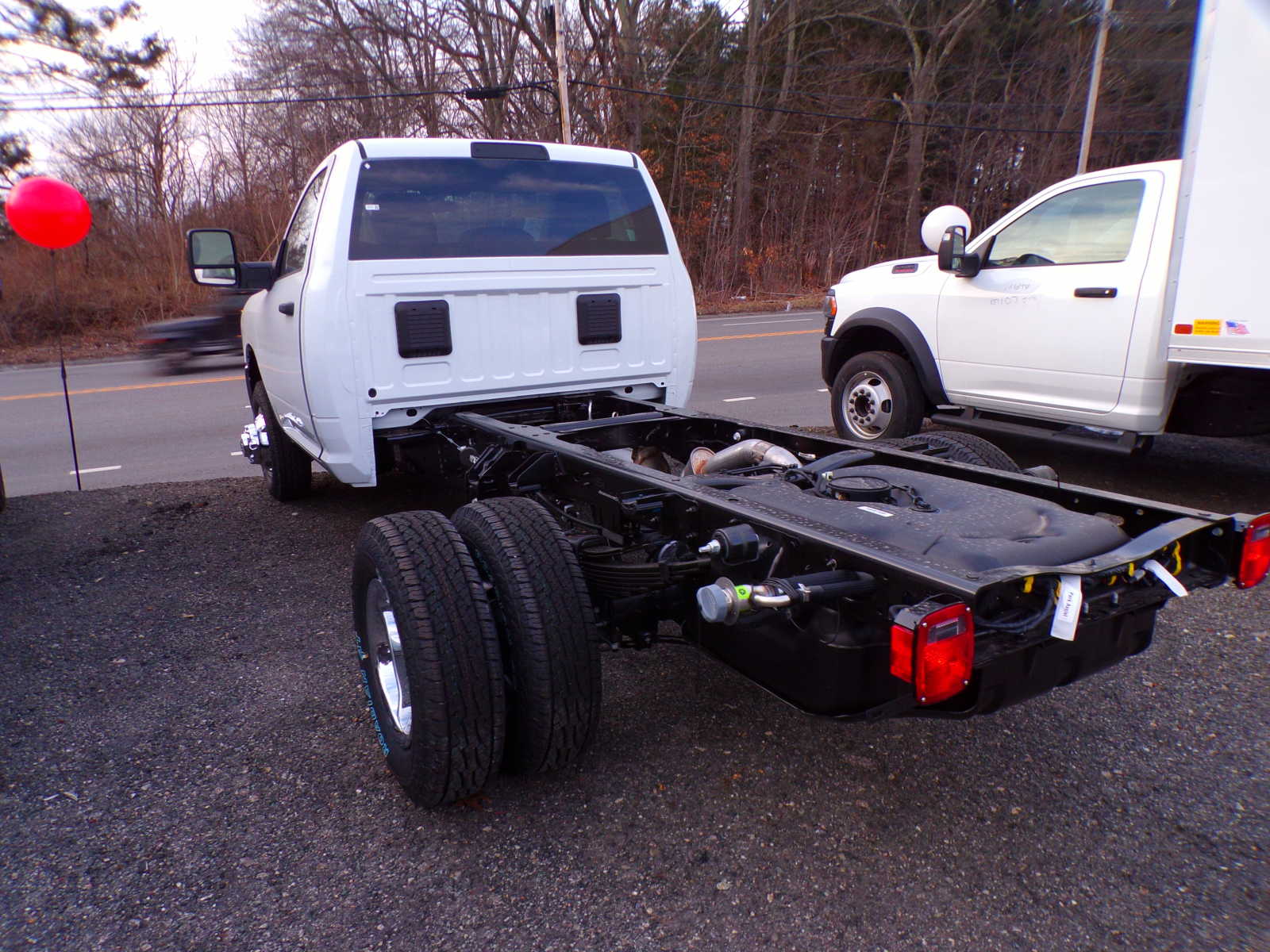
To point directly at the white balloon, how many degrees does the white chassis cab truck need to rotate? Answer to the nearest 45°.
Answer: approximately 90° to its right

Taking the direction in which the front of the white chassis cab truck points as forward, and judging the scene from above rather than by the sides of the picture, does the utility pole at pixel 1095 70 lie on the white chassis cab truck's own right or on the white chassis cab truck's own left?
on the white chassis cab truck's own right

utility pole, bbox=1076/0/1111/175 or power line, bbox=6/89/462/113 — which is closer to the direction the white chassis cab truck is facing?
the power line

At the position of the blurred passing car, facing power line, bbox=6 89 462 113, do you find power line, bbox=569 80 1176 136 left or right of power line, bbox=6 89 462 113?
right

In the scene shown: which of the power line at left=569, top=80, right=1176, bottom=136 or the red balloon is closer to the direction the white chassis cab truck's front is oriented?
the red balloon

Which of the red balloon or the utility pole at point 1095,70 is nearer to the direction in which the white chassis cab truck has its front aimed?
the red balloon

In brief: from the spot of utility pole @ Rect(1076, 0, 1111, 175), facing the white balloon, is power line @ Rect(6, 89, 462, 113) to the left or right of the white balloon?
right

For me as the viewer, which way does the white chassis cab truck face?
facing away from the viewer and to the left of the viewer

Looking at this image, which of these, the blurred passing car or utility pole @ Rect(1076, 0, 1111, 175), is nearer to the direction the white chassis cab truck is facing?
the blurred passing car

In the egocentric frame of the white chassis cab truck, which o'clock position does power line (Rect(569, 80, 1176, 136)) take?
The power line is roughly at 2 o'clock from the white chassis cab truck.
